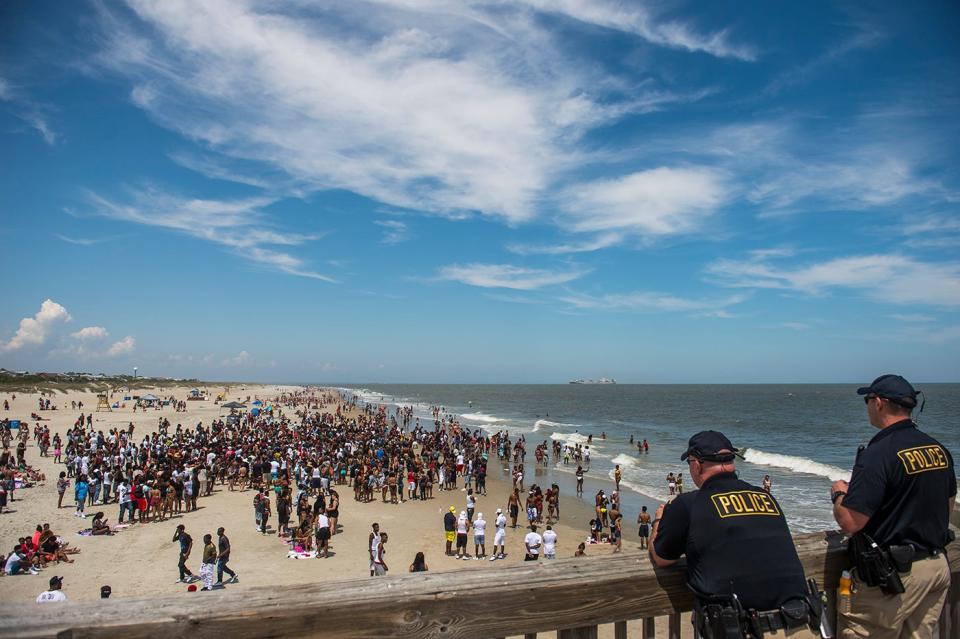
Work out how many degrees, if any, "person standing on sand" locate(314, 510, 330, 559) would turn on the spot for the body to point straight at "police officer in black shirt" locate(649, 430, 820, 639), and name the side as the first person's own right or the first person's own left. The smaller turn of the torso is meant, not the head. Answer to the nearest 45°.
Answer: approximately 180°

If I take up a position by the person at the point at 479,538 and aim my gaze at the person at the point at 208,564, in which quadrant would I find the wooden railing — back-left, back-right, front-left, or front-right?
front-left

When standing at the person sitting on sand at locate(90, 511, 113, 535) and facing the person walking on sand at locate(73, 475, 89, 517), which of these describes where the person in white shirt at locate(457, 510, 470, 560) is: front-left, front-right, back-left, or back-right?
back-right

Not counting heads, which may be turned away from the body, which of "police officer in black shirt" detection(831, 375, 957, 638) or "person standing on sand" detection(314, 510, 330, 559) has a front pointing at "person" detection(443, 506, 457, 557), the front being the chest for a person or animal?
the police officer in black shirt

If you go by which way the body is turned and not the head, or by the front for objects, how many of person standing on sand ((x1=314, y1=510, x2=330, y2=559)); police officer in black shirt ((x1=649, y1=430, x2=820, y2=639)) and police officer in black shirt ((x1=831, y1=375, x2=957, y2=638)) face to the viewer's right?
0

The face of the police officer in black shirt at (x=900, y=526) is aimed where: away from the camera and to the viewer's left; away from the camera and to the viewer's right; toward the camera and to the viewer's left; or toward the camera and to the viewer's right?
away from the camera and to the viewer's left

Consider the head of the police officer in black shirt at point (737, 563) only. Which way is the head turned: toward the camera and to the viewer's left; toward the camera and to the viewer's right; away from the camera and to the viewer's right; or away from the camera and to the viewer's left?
away from the camera and to the viewer's left

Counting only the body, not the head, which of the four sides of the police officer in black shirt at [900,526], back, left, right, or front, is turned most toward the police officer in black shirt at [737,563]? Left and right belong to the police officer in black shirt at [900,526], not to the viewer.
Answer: left

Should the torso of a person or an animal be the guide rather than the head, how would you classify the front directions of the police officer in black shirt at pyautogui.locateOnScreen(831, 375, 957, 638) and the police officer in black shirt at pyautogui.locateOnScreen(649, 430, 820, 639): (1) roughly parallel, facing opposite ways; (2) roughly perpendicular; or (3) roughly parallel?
roughly parallel

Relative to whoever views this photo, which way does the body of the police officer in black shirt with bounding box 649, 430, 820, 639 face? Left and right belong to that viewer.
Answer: facing away from the viewer and to the left of the viewer

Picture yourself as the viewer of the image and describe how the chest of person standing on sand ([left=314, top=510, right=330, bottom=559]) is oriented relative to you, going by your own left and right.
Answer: facing away from the viewer

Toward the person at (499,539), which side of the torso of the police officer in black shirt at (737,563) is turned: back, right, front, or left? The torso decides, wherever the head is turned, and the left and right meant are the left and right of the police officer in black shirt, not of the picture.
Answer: front

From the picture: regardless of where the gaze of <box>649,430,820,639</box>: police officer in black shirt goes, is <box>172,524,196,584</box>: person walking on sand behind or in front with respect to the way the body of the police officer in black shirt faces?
in front

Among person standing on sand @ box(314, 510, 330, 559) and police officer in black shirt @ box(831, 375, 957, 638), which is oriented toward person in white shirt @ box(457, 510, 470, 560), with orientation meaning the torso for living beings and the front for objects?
the police officer in black shirt

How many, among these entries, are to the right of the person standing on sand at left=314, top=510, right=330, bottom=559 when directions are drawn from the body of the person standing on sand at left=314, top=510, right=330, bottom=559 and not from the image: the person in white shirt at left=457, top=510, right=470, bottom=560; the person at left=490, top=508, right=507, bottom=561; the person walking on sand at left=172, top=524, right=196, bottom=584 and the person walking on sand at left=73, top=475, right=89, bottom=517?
2

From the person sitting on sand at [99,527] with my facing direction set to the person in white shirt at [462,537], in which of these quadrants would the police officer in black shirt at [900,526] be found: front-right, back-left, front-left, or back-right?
front-right

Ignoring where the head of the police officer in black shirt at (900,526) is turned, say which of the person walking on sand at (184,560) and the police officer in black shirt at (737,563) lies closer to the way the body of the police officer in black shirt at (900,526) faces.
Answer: the person walking on sand

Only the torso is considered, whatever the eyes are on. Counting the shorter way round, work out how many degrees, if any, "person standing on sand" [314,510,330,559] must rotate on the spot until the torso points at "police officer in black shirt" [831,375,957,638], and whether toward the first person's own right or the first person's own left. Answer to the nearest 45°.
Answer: approximately 180°
